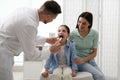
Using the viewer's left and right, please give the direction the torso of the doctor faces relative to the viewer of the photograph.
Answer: facing to the right of the viewer
